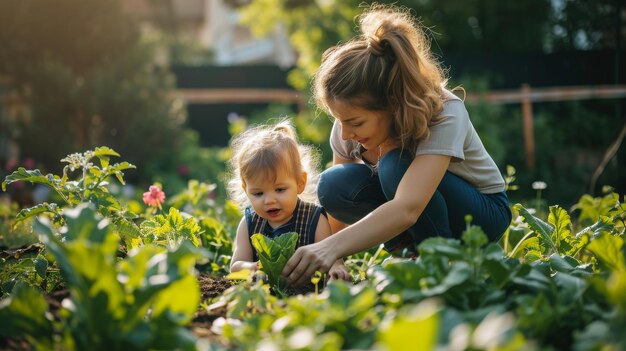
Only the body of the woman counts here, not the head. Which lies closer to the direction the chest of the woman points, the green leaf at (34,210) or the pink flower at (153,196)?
the green leaf

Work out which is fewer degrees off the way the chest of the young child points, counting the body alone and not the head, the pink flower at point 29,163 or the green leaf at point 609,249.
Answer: the green leaf

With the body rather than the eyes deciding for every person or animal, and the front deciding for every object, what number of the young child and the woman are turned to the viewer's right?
0

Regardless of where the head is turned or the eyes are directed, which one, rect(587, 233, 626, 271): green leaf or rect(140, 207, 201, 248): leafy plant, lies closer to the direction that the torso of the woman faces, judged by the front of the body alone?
the leafy plant

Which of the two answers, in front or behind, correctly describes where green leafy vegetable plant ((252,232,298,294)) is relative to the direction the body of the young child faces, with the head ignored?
in front

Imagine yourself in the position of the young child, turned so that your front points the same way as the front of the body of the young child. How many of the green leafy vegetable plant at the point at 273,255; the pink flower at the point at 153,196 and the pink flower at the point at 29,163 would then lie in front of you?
1

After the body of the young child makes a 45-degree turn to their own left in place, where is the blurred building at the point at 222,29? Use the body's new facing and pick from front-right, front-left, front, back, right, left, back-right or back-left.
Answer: back-left

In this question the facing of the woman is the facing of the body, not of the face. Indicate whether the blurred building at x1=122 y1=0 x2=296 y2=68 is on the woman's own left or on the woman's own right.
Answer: on the woman's own right

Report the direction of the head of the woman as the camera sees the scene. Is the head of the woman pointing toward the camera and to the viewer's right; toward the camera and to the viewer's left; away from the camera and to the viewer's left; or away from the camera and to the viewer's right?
toward the camera and to the viewer's left

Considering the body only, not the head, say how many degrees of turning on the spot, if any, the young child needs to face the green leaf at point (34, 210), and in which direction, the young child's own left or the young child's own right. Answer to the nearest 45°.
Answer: approximately 45° to the young child's own right

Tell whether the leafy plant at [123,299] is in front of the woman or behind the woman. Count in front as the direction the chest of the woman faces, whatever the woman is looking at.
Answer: in front

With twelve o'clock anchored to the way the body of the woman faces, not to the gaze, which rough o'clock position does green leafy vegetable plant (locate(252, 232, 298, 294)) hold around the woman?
The green leafy vegetable plant is roughly at 12 o'clock from the woman.

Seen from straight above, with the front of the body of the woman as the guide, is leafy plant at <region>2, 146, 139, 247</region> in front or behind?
in front
